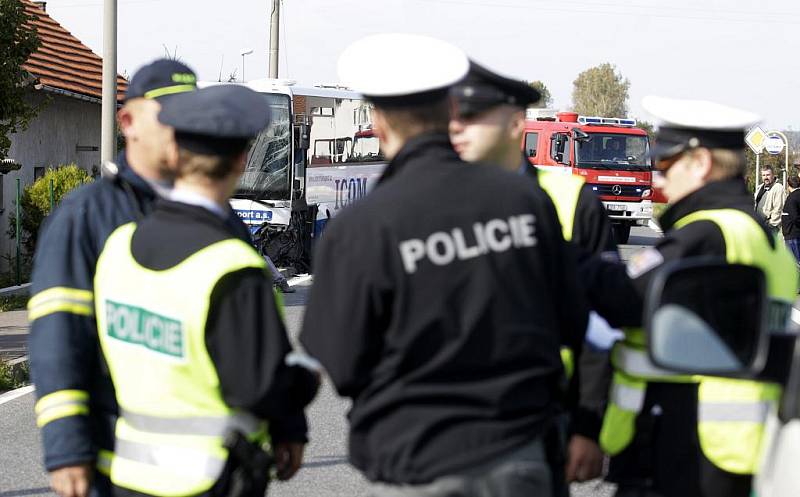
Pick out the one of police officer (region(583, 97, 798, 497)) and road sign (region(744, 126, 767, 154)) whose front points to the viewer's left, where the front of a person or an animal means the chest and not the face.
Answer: the police officer

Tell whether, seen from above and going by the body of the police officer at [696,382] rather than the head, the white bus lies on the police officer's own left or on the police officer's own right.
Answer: on the police officer's own right

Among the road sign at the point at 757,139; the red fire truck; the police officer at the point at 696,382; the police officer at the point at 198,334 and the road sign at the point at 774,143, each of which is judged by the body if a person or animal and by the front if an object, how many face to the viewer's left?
1

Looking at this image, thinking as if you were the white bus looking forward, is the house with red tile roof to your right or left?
on your right

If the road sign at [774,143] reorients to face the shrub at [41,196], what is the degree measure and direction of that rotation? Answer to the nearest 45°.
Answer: approximately 45° to its right

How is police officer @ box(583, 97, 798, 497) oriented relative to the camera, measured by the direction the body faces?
to the viewer's left

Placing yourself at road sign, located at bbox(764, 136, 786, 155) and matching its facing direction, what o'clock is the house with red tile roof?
The house with red tile roof is roughly at 2 o'clock from the road sign.

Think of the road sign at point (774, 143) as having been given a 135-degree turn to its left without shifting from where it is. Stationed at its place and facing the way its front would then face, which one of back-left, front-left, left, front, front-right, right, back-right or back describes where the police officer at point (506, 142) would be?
back-right

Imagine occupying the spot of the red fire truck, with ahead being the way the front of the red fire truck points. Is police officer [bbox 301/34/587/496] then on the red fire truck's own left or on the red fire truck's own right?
on the red fire truck's own right

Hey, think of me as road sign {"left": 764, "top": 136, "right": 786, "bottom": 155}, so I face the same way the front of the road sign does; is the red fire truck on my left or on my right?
on my right

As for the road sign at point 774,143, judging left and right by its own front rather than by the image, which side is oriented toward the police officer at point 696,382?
front

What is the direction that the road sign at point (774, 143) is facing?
toward the camera

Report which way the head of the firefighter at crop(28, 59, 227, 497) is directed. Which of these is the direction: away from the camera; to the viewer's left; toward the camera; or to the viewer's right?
to the viewer's right

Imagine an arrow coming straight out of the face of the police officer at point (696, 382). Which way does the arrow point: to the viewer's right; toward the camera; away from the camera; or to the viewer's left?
to the viewer's left

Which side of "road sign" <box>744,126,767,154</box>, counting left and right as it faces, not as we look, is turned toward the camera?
front

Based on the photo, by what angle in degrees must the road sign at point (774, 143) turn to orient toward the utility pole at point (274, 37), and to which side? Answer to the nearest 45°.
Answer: approximately 90° to its right

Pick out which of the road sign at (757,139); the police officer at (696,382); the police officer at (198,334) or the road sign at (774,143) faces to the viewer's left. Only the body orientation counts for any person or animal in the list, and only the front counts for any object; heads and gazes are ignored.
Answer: the police officer at (696,382)

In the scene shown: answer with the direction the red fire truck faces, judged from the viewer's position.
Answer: facing the viewer and to the right of the viewer

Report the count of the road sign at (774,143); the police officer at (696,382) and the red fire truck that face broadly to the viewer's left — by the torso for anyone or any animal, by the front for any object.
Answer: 1

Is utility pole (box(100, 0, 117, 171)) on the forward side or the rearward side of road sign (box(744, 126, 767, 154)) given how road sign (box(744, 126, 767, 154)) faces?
on the forward side

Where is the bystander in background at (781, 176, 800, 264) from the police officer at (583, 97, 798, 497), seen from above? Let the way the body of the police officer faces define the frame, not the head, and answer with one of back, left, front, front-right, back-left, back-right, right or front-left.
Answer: right
